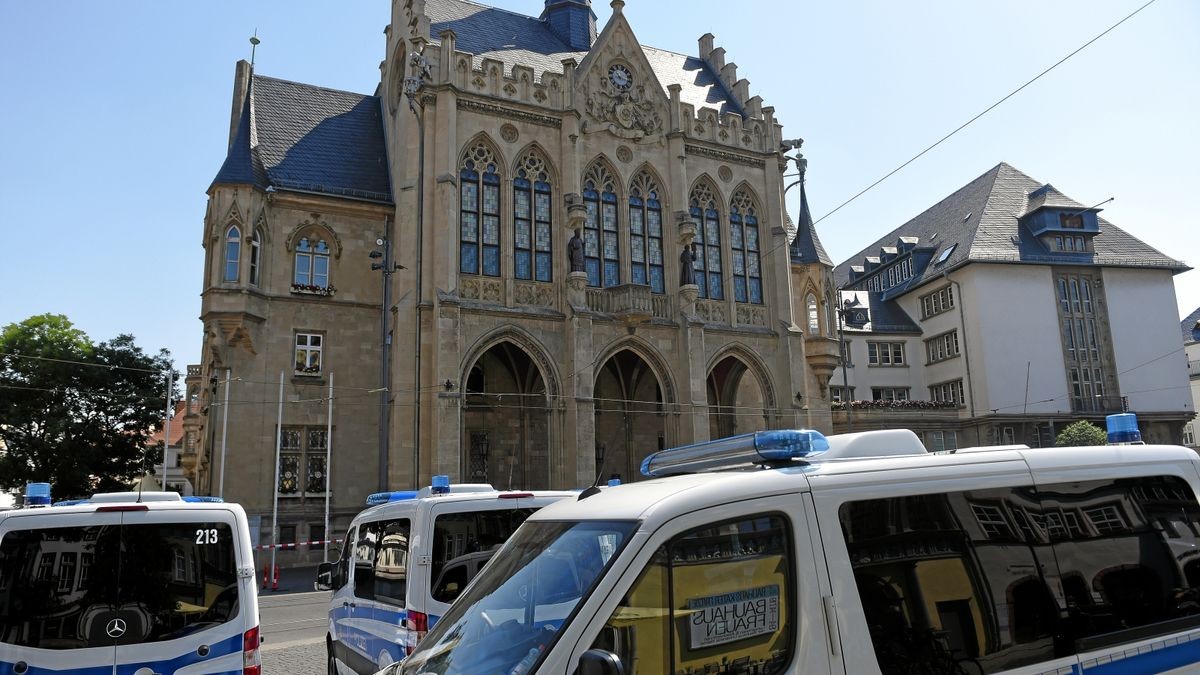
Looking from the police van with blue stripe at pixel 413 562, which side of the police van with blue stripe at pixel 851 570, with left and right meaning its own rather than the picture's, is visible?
right

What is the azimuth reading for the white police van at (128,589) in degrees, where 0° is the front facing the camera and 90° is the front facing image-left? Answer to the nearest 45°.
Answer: approximately 180°

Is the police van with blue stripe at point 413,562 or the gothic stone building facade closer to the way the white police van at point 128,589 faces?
the gothic stone building facade

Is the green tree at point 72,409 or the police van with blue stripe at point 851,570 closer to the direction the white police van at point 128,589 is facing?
the green tree

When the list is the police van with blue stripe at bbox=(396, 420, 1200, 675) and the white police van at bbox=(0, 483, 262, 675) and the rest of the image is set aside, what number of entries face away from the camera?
1

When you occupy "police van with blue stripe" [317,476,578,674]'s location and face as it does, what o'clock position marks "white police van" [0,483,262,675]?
The white police van is roughly at 9 o'clock from the police van with blue stripe.

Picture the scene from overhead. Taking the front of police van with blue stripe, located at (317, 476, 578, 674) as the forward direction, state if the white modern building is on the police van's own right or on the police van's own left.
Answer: on the police van's own right

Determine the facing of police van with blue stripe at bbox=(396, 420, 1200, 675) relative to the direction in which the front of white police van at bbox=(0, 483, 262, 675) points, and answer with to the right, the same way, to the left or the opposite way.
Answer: to the left

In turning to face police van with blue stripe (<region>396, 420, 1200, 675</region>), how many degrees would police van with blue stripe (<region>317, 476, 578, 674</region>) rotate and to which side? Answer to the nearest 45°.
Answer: approximately 180°

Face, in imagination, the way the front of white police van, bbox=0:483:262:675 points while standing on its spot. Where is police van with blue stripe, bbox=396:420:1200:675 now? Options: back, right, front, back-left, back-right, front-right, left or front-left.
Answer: back-right

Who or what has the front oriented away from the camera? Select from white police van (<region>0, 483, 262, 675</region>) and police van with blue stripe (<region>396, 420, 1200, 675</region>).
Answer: the white police van
